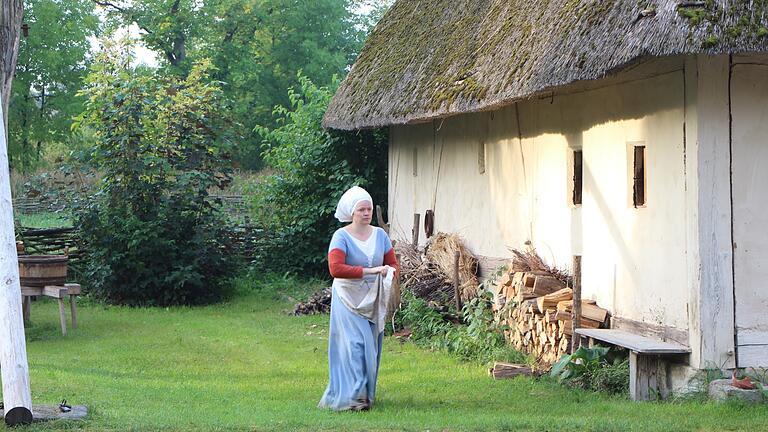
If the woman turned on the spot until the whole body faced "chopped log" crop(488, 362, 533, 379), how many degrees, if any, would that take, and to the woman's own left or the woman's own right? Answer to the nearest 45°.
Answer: approximately 90° to the woman's own left

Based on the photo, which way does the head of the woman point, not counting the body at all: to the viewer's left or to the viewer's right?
to the viewer's right

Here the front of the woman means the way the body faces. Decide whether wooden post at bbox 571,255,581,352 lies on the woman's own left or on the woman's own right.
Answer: on the woman's own left

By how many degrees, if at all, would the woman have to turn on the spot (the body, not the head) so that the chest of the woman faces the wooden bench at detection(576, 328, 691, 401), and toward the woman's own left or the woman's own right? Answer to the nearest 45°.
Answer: approximately 45° to the woman's own left

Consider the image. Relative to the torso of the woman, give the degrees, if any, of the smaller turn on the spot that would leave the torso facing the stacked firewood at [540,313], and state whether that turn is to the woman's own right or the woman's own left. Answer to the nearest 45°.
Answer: approximately 90° to the woman's own left

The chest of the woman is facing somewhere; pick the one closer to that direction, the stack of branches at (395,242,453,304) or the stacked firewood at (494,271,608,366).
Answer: the stacked firewood

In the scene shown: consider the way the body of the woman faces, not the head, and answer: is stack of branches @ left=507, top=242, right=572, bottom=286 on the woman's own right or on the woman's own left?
on the woman's own left

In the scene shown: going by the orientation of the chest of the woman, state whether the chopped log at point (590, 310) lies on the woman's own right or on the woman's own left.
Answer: on the woman's own left

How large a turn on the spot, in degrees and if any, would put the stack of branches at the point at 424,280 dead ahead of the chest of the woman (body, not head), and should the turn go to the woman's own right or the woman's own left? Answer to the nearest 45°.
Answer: approximately 135° to the woman's own left

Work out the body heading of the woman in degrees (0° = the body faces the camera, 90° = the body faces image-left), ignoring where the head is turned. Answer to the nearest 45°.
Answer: approximately 315°
